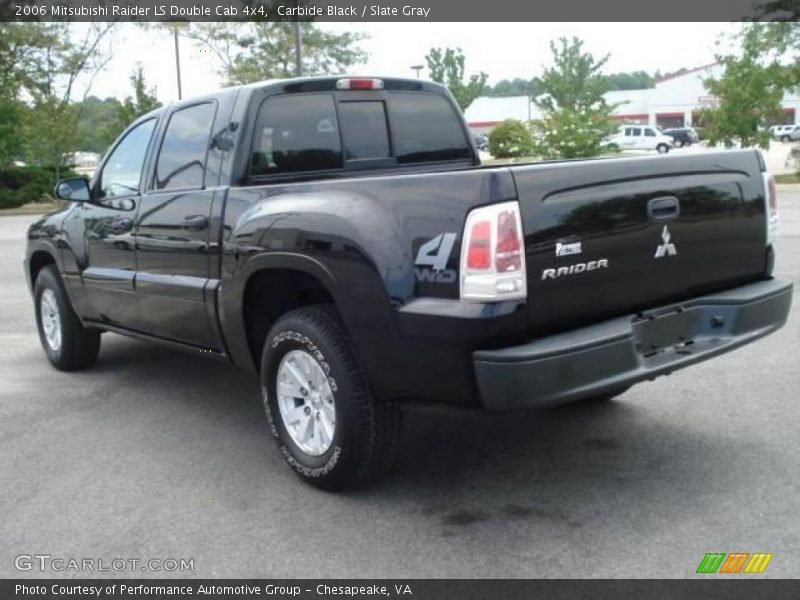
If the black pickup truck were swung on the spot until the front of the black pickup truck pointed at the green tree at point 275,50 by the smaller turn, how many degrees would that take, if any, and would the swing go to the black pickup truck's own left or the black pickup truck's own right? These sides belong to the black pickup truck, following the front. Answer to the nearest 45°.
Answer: approximately 45° to the black pickup truck's own right

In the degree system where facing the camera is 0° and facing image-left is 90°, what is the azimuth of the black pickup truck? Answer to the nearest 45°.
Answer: approximately 135°

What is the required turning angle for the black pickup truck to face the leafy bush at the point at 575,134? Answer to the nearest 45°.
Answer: approximately 45° to its right

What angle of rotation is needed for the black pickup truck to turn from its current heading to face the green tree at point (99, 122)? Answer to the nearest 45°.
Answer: approximately 45° to its right

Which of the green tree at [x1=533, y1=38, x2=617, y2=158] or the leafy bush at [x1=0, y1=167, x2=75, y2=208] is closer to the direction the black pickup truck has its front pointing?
the leafy bush

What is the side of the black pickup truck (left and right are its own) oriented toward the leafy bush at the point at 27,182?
front

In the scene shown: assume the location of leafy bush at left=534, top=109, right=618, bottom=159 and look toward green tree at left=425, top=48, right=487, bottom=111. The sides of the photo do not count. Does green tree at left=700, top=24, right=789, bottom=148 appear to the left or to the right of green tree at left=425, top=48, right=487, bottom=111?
right

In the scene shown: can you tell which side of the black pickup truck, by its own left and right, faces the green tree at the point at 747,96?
right

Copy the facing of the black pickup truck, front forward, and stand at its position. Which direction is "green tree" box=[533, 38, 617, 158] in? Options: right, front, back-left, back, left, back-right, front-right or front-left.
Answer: front-right

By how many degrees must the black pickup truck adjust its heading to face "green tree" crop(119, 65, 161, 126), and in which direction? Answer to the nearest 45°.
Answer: approximately 45° to its right

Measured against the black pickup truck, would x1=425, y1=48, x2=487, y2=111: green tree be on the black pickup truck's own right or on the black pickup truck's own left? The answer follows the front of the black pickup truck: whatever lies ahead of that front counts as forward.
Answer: on the black pickup truck's own right
